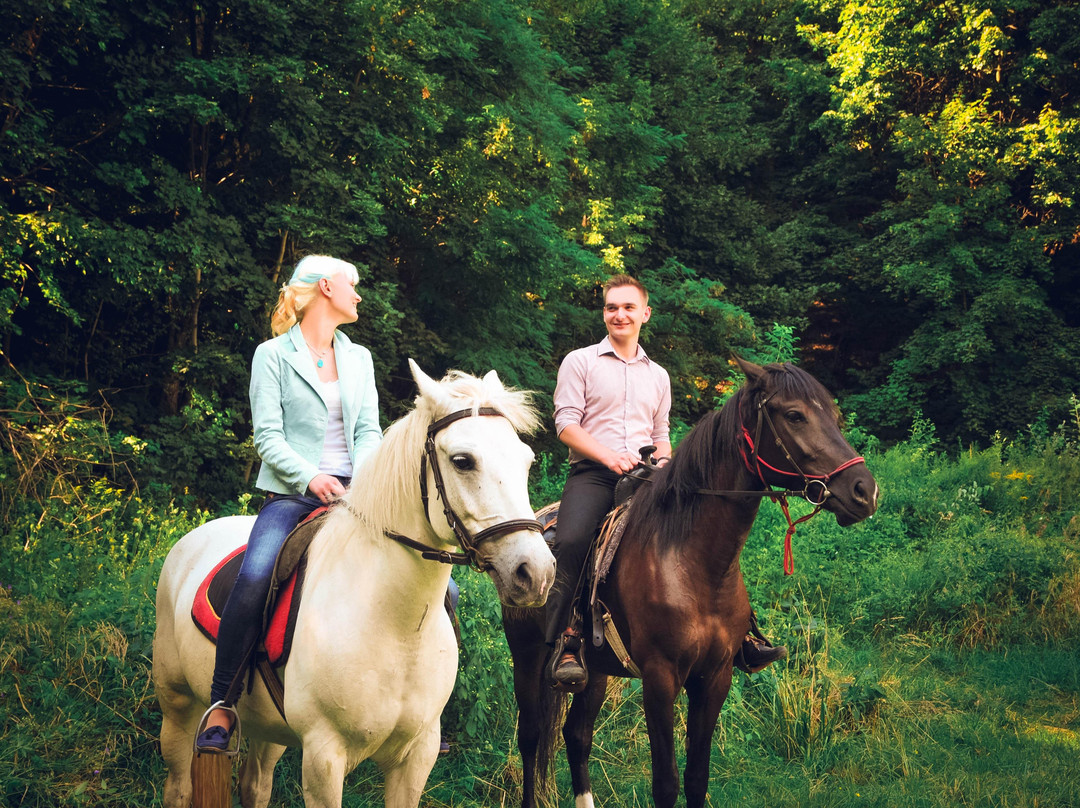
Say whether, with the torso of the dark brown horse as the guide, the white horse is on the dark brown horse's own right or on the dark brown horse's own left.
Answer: on the dark brown horse's own right

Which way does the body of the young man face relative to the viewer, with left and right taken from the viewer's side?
facing the viewer and to the right of the viewer

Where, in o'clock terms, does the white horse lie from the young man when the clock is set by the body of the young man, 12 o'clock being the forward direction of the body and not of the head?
The white horse is roughly at 2 o'clock from the young man.

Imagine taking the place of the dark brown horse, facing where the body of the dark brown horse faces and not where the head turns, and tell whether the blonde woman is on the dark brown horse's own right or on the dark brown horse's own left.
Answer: on the dark brown horse's own right

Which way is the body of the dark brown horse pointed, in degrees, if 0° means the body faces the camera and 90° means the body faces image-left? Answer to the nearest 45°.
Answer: approximately 315°

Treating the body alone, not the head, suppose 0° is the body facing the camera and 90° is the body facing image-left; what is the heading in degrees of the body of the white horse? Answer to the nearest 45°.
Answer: approximately 315°

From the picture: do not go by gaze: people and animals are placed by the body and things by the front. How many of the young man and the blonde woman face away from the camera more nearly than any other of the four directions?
0

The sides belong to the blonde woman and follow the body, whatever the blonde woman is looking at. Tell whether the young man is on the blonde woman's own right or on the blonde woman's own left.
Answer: on the blonde woman's own left

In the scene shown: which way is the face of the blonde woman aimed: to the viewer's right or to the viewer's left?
to the viewer's right

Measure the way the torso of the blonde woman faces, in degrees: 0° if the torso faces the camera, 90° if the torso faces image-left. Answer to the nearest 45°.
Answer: approximately 315°
